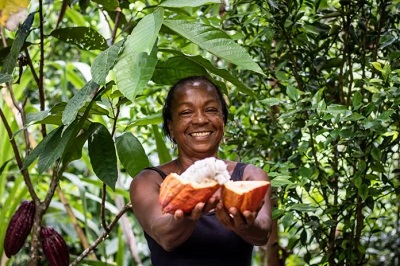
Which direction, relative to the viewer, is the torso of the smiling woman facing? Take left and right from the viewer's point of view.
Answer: facing the viewer

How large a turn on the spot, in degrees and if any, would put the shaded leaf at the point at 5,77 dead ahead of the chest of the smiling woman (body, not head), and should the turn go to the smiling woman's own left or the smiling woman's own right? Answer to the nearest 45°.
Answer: approximately 90° to the smiling woman's own right

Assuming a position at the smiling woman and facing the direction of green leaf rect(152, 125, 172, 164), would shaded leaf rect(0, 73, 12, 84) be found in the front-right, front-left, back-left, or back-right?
front-left

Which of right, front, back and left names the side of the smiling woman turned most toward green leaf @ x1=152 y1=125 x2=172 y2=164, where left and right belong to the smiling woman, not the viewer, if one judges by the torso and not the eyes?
back

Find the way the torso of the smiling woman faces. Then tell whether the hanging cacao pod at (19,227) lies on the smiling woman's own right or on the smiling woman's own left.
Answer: on the smiling woman's own right

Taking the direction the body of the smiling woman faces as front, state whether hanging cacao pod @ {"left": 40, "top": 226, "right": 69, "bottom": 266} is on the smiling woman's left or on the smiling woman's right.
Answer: on the smiling woman's right
